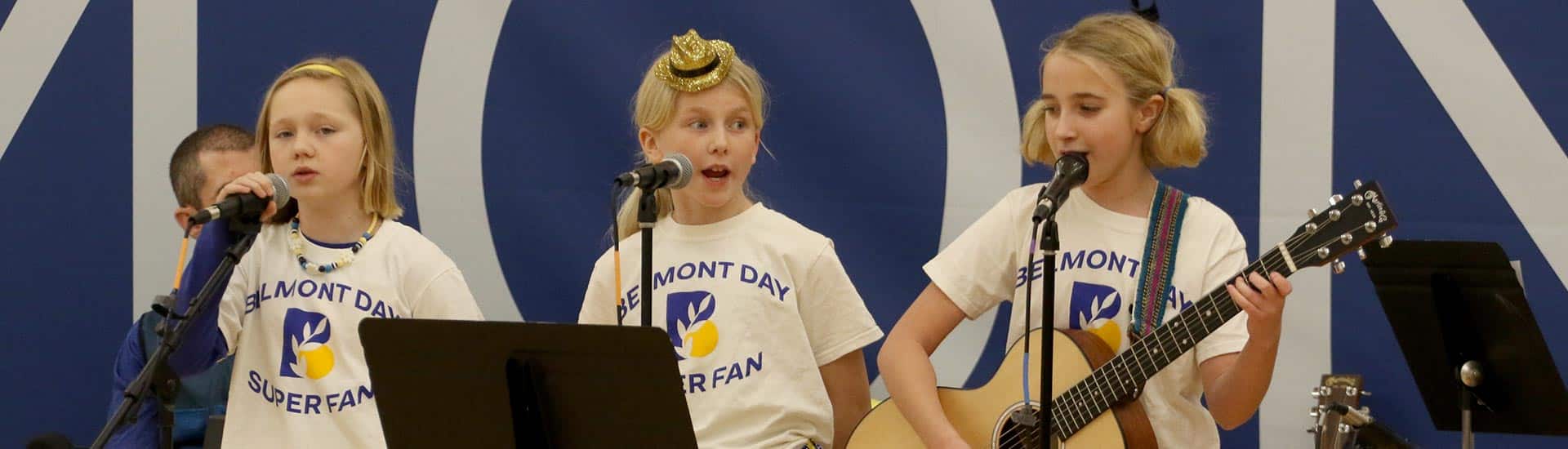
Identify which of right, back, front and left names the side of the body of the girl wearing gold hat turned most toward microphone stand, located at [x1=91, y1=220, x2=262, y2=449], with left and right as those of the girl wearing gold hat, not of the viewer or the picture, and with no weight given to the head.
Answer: right

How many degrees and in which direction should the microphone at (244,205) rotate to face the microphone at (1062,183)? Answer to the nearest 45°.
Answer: approximately 45° to its right

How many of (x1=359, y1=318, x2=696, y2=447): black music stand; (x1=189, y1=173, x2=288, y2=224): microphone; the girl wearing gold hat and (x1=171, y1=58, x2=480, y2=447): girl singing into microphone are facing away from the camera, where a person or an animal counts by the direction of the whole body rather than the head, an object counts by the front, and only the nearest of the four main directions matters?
1

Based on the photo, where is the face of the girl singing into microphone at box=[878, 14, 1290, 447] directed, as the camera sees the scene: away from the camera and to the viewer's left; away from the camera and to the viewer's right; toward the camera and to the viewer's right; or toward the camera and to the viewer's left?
toward the camera and to the viewer's left

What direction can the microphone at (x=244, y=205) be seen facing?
to the viewer's right

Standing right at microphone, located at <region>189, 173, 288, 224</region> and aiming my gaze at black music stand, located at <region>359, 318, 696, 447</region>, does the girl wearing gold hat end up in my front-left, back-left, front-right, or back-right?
front-left

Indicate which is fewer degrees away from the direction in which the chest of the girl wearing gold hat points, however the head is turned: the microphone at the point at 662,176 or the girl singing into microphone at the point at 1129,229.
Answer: the microphone

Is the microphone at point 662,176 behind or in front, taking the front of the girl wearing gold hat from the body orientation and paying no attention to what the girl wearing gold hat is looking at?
in front

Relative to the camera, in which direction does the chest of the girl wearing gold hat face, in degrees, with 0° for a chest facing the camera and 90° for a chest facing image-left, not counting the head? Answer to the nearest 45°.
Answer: approximately 0°

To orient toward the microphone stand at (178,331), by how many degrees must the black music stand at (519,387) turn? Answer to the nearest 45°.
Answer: approximately 45° to its left

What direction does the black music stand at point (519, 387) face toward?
away from the camera

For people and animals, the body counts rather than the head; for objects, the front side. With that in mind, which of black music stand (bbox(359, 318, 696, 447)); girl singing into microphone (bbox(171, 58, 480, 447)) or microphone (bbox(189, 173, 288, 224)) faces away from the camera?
the black music stand

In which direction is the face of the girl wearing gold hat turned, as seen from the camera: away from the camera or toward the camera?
toward the camera
